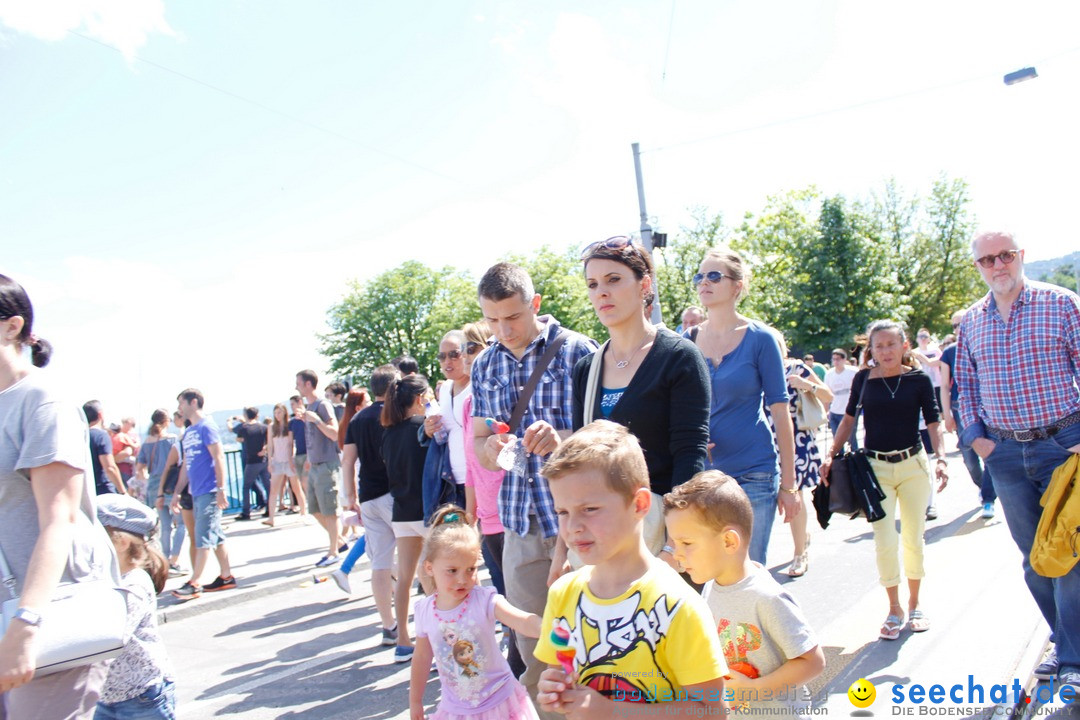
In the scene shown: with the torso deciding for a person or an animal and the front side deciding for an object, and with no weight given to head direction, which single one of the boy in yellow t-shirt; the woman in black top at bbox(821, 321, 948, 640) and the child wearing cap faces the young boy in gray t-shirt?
the woman in black top

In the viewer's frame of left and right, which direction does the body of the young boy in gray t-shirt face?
facing the viewer and to the left of the viewer

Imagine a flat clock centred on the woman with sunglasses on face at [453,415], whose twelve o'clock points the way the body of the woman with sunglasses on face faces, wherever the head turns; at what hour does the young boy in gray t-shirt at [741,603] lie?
The young boy in gray t-shirt is roughly at 10 o'clock from the woman with sunglasses on face.

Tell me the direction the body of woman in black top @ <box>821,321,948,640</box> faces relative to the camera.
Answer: toward the camera

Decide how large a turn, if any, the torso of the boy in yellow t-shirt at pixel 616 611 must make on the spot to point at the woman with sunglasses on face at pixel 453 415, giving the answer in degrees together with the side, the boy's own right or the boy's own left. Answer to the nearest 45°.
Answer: approximately 135° to the boy's own right

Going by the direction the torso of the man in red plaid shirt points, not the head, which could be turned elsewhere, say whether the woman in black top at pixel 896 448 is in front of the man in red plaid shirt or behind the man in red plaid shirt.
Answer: behind

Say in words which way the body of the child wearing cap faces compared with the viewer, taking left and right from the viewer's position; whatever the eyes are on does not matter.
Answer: facing to the left of the viewer

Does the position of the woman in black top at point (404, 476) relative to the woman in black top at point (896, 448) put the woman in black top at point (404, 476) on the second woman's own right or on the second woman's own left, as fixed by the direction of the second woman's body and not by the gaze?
on the second woman's own right

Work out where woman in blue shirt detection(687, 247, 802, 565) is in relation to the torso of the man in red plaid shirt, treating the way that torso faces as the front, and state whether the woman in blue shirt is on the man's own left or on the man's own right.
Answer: on the man's own right
